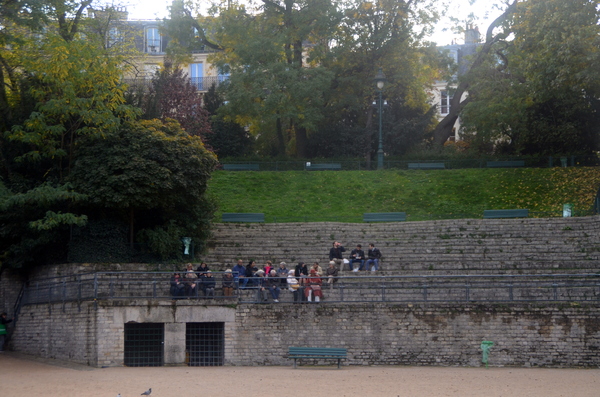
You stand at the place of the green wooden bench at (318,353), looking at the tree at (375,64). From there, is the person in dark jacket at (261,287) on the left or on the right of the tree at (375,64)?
left

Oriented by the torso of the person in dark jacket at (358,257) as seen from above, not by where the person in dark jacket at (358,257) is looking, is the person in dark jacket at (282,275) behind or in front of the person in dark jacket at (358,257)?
in front

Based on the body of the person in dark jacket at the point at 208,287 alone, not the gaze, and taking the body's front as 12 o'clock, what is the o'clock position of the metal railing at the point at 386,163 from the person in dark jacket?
The metal railing is roughly at 7 o'clock from the person in dark jacket.

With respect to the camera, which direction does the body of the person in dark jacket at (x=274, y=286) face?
toward the camera

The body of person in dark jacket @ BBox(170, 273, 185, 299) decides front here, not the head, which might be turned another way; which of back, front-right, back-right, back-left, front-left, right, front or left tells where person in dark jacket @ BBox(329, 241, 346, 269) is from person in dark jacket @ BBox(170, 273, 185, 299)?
back-left

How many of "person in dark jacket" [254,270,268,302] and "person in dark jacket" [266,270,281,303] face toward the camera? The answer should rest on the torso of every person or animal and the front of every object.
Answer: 2

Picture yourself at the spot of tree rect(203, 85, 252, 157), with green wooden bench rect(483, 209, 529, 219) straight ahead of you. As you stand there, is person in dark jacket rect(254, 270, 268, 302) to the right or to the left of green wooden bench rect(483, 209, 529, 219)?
right

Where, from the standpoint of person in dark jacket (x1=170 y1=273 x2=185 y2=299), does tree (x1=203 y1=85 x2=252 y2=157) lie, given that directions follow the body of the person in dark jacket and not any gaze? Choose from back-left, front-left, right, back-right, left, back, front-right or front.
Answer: back

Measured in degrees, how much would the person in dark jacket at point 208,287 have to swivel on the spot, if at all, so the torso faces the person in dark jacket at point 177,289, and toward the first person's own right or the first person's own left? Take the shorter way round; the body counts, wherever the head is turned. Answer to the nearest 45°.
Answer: approximately 90° to the first person's own right

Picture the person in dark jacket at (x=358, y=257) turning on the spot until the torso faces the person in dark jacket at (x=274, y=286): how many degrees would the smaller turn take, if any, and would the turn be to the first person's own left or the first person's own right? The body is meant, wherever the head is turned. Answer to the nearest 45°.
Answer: approximately 45° to the first person's own right

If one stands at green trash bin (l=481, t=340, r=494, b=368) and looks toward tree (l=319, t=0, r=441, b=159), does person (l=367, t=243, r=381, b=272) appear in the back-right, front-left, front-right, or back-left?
front-left

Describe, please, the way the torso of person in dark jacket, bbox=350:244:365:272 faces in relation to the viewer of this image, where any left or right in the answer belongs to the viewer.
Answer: facing the viewer

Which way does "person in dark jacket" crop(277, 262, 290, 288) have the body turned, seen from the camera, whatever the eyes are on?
toward the camera
